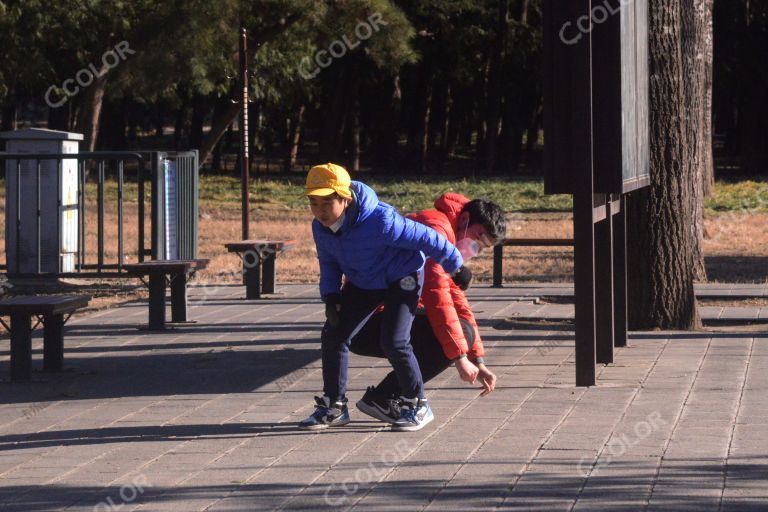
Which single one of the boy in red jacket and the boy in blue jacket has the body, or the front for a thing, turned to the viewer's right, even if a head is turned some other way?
the boy in red jacket

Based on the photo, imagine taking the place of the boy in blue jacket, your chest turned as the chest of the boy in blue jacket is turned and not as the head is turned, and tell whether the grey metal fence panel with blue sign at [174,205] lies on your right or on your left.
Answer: on your right

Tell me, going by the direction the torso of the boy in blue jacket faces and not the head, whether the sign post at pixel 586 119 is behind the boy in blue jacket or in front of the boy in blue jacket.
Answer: behind

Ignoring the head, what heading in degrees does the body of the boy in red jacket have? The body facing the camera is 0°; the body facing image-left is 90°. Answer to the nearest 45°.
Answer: approximately 270°

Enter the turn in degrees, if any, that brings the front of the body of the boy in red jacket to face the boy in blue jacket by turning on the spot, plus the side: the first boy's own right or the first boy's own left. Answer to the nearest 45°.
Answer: approximately 180°

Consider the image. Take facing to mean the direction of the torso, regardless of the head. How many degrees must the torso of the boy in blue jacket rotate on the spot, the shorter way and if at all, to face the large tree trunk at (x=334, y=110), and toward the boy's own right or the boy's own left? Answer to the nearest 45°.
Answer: approximately 135° to the boy's own right

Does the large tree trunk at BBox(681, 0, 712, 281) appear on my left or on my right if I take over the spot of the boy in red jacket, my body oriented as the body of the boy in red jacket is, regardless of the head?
on my left

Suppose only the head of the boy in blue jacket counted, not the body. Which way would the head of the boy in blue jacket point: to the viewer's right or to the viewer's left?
to the viewer's left

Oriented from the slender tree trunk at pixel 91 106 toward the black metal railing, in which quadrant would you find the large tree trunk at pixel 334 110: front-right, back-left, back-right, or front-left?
back-left

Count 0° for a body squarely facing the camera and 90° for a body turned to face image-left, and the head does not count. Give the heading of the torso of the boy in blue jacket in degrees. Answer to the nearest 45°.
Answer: approximately 45°
